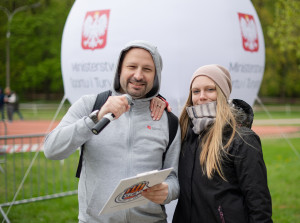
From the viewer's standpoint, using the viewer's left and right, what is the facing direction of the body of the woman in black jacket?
facing the viewer and to the left of the viewer

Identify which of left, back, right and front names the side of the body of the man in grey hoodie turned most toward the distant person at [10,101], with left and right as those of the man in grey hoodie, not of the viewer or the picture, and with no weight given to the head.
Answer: back

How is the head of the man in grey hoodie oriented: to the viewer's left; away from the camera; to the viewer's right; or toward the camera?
toward the camera

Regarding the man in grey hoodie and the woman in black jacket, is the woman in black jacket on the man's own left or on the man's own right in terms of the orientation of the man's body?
on the man's own left

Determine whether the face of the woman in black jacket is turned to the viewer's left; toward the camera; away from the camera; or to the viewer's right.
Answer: toward the camera

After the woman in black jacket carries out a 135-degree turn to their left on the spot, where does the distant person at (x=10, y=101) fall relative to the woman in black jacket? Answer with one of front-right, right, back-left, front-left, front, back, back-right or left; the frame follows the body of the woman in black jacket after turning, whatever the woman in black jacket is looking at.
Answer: back-left

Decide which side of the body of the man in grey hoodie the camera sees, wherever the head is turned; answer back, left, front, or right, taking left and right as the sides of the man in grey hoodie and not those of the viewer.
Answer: front

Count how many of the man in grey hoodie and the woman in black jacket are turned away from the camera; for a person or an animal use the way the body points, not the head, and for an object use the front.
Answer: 0
